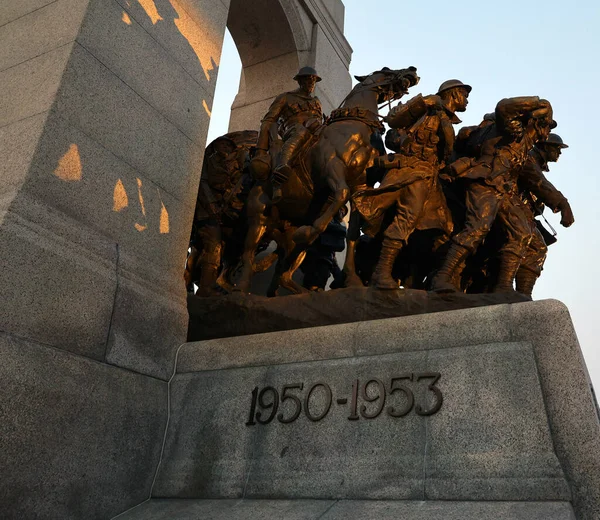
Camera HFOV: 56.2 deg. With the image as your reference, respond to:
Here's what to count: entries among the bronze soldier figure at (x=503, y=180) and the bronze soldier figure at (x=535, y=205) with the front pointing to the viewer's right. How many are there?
2

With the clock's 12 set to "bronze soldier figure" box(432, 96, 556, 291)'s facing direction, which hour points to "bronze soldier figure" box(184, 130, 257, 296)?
"bronze soldier figure" box(184, 130, 257, 296) is roughly at 6 o'clock from "bronze soldier figure" box(432, 96, 556, 291).

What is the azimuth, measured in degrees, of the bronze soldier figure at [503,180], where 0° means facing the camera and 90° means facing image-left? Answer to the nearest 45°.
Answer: approximately 270°

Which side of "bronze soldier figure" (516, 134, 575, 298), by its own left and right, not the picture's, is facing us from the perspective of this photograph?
right

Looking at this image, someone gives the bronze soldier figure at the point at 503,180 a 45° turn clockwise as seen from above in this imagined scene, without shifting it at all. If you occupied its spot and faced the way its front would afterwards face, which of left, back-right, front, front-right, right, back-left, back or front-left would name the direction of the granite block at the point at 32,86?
right

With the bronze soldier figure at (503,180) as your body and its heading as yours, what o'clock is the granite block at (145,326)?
The granite block is roughly at 5 o'clock from the bronze soldier figure.

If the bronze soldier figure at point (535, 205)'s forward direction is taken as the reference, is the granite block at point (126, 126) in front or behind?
behind

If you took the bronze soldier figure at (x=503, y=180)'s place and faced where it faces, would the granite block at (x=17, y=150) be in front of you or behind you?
behind
